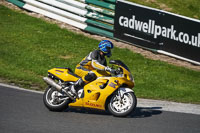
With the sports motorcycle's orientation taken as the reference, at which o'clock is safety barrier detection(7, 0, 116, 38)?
The safety barrier is roughly at 9 o'clock from the sports motorcycle.

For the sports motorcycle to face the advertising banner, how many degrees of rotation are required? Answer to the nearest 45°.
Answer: approximately 90° to its left

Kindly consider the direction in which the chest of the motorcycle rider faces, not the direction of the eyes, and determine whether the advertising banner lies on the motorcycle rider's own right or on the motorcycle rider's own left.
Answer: on the motorcycle rider's own left

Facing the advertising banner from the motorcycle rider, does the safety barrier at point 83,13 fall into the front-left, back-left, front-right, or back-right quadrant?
front-left

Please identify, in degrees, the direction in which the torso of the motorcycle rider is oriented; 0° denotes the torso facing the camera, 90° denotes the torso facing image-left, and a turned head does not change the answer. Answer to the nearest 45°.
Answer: approximately 270°

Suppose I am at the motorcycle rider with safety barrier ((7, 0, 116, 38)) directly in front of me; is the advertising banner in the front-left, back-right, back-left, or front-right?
front-right

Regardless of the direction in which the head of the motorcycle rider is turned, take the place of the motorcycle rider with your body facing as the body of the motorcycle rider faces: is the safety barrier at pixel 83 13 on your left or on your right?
on your left

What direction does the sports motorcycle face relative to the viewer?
to the viewer's right
